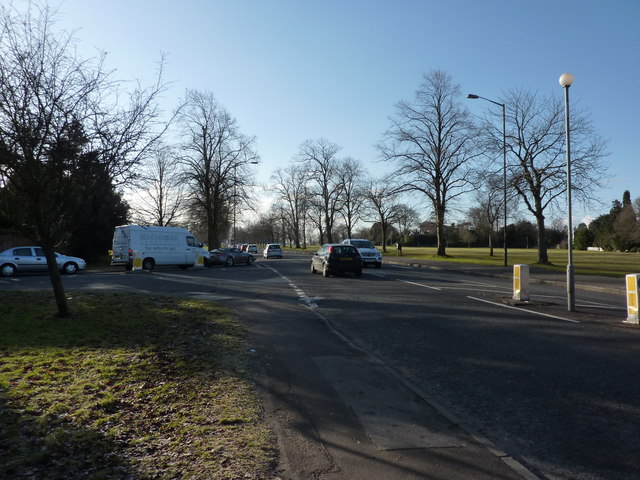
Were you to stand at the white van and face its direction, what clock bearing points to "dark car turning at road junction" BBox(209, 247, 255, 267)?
The dark car turning at road junction is roughly at 12 o'clock from the white van.

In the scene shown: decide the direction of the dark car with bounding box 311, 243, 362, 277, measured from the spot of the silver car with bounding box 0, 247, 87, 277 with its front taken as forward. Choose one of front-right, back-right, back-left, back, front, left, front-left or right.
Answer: front-right

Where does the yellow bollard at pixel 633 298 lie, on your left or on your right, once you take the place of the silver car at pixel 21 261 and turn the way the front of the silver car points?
on your right

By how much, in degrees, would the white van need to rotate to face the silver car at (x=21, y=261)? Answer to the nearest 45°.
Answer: approximately 135° to its left

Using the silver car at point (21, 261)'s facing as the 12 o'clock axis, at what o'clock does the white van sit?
The white van is roughly at 12 o'clock from the silver car.

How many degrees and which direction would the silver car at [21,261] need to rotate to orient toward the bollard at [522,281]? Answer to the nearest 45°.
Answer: approximately 45° to its right

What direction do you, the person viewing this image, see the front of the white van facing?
facing away from the viewer and to the right of the viewer

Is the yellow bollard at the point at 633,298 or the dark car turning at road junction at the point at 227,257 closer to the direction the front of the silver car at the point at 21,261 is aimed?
the dark car turning at road junction

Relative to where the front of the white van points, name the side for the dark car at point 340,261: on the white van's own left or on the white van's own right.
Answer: on the white van's own right

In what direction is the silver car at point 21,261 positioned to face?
to the viewer's right
